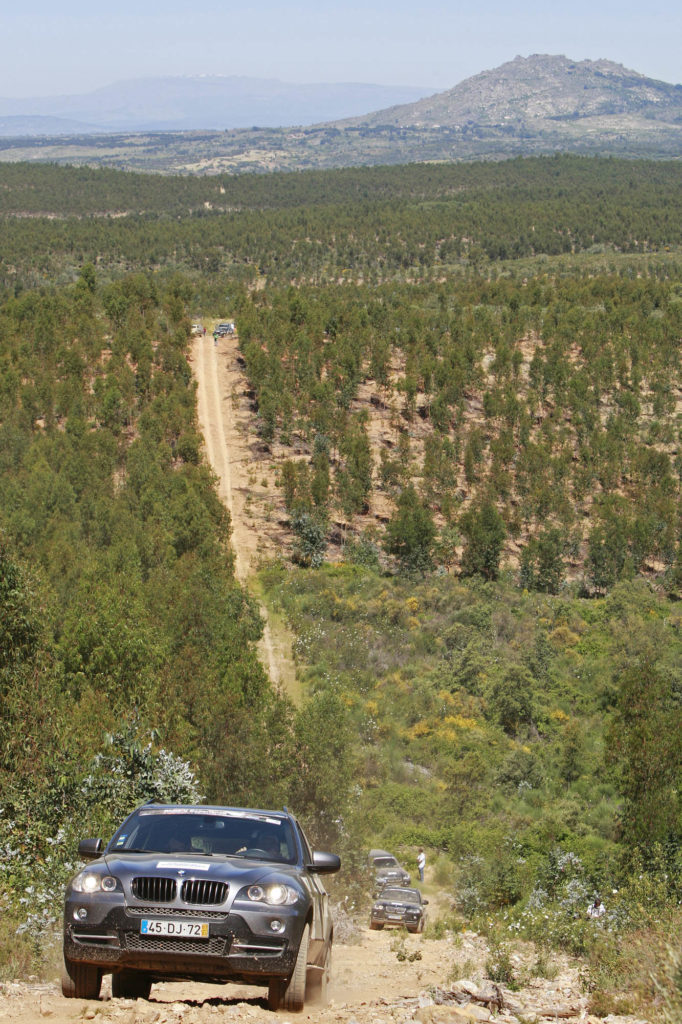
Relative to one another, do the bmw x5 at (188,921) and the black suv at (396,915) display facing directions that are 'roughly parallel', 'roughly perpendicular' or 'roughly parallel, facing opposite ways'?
roughly parallel

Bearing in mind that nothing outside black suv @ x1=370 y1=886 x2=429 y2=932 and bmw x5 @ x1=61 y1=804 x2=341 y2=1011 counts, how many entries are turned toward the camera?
2

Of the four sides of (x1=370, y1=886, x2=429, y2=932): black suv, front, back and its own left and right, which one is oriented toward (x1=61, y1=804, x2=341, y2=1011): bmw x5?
front

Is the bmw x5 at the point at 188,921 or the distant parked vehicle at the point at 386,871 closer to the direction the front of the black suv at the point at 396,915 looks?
the bmw x5

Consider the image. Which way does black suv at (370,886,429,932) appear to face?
toward the camera

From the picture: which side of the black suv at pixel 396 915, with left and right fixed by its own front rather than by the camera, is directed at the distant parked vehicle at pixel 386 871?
back

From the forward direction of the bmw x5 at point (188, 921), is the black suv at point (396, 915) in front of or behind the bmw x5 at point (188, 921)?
behind

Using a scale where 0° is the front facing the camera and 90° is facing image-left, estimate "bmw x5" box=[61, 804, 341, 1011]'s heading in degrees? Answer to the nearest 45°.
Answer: approximately 0°

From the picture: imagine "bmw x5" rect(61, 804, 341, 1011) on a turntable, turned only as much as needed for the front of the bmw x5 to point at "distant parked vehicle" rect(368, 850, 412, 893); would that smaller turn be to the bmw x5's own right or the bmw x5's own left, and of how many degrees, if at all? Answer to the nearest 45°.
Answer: approximately 180°
